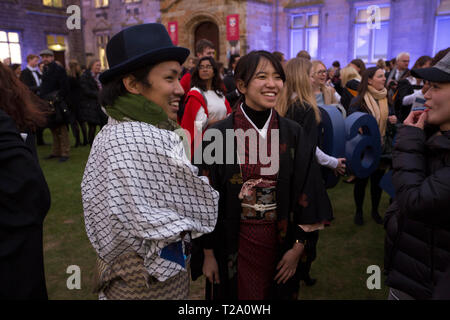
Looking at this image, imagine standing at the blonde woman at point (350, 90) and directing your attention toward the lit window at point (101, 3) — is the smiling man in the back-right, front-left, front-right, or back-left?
back-left

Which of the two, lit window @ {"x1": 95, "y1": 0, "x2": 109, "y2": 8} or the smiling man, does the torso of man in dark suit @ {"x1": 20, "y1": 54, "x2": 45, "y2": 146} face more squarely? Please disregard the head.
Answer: the smiling man

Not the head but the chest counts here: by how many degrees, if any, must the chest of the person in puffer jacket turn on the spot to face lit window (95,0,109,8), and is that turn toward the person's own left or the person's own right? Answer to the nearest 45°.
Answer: approximately 45° to the person's own right

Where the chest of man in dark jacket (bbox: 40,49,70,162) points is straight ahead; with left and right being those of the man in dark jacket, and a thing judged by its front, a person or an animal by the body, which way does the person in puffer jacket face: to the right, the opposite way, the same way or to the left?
to the right

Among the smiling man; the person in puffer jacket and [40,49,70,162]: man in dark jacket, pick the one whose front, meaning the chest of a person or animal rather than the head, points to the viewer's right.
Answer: the smiling man

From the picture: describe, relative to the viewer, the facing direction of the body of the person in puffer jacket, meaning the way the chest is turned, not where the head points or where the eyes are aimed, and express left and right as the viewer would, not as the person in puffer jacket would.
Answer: facing to the left of the viewer

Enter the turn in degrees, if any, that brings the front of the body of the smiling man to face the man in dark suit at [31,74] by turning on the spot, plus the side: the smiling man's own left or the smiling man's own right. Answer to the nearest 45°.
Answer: approximately 90° to the smiling man's own left

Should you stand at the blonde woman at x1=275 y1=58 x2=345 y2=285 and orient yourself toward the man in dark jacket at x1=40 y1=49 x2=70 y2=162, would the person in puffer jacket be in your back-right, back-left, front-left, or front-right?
back-left

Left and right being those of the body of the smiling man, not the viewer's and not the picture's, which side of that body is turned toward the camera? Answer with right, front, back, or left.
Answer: right
